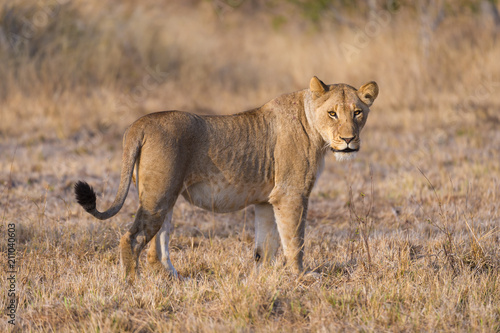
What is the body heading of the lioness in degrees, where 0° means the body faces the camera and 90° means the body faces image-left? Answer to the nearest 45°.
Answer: approximately 270°
